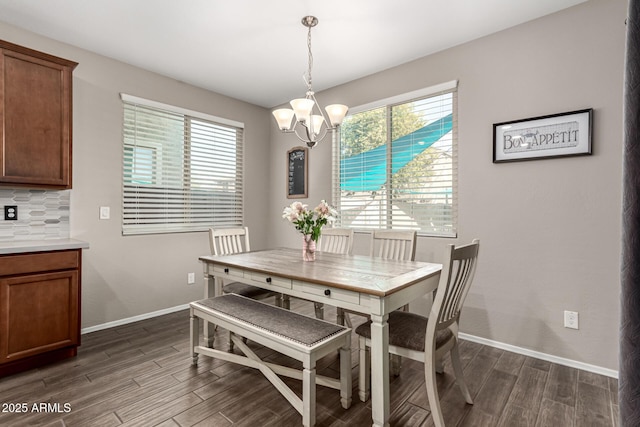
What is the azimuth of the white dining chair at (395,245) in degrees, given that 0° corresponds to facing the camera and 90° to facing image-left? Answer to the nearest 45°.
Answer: approximately 45°

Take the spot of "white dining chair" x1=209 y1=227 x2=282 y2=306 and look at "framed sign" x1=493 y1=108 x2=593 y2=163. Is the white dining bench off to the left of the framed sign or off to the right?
right

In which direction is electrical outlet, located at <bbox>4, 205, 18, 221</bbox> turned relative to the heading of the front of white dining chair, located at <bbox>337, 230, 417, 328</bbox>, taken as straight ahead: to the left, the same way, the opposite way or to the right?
to the left

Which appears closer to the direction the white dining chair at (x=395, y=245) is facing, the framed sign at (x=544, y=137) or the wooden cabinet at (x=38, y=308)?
the wooden cabinet

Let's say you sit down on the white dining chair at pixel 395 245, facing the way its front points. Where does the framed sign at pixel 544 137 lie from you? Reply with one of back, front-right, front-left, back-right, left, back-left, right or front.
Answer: back-left

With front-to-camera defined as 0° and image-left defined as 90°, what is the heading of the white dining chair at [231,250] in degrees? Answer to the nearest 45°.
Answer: approximately 315°

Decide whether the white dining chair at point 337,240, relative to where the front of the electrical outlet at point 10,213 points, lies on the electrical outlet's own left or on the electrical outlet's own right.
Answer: on the electrical outlet's own left

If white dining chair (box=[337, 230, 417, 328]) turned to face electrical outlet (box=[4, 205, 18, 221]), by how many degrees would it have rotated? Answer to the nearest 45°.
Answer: approximately 45° to its right

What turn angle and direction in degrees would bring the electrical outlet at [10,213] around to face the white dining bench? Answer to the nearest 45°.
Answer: approximately 45° to its left

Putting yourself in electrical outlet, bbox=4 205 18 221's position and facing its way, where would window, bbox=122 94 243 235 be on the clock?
The window is roughly at 9 o'clock from the electrical outlet.
